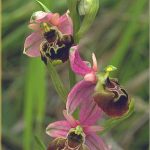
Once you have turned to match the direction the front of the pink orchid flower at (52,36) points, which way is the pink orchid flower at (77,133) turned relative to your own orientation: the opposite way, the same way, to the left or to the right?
the same way

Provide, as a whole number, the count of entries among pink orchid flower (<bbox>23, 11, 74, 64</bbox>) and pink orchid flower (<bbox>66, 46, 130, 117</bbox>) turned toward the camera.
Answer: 1

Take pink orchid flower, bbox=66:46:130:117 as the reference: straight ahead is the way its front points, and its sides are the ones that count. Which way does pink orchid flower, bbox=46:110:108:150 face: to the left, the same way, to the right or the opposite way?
to the right

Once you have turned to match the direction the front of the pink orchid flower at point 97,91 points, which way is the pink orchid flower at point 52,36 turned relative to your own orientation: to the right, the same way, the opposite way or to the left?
to the right

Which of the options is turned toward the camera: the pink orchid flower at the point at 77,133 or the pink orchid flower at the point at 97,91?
the pink orchid flower at the point at 77,133

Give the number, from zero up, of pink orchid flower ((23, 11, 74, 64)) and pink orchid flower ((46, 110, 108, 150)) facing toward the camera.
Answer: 2

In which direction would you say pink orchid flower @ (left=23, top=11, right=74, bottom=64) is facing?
toward the camera

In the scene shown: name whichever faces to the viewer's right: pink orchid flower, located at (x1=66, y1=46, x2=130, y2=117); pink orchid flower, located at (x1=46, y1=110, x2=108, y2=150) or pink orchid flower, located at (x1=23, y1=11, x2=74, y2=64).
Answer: pink orchid flower, located at (x1=66, y1=46, x2=130, y2=117)

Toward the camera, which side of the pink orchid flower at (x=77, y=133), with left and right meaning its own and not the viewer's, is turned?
front

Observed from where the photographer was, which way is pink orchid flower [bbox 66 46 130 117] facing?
facing to the right of the viewer

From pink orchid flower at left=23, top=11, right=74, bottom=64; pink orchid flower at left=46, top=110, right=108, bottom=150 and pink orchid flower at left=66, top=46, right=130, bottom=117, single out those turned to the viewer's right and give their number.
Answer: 1
